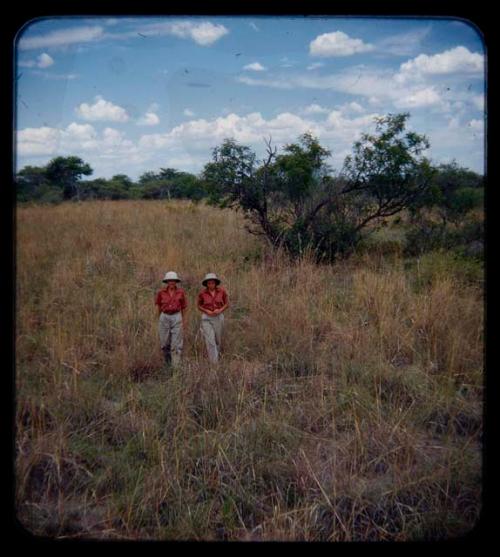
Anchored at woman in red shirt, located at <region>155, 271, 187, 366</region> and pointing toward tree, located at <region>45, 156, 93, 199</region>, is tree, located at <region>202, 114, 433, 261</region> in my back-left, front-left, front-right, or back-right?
front-right

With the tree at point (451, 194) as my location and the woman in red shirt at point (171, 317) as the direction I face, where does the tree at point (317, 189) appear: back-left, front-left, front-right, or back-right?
front-right

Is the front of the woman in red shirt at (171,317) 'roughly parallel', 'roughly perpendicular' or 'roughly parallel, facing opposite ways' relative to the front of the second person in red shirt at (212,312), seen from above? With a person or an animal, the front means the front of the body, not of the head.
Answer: roughly parallel

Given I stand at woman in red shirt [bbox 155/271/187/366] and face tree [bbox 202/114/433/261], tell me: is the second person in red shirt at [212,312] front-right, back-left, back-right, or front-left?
front-right

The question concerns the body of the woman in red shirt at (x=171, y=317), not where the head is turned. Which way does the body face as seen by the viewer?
toward the camera

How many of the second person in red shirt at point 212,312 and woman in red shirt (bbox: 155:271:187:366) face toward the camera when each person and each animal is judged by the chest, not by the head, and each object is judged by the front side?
2

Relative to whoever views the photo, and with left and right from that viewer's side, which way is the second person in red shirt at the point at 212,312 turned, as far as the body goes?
facing the viewer

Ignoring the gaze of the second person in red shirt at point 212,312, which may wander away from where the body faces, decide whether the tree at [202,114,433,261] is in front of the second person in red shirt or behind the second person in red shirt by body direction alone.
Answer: behind

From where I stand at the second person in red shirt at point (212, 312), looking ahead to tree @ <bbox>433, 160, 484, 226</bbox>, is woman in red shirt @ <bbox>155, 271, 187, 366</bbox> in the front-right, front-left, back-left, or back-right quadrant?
back-left

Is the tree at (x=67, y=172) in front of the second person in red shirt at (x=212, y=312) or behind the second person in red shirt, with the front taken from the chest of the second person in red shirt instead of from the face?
behind
